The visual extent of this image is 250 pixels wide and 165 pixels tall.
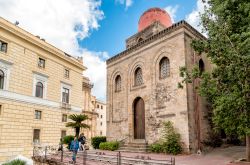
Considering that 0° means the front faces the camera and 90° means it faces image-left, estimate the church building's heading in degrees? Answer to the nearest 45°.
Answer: approximately 45°

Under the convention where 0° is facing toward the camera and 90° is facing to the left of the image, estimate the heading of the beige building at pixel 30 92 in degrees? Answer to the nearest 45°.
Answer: approximately 315°
